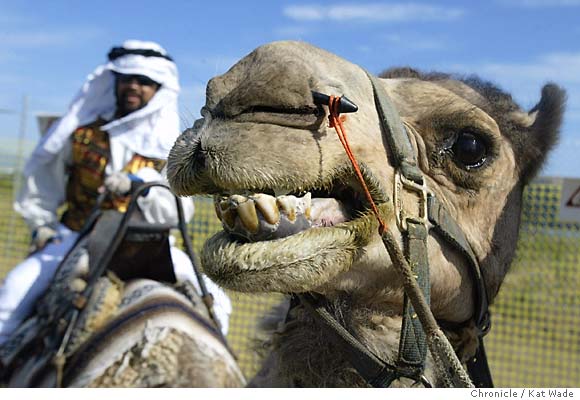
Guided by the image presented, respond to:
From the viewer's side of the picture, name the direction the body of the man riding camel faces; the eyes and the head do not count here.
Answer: toward the camera
